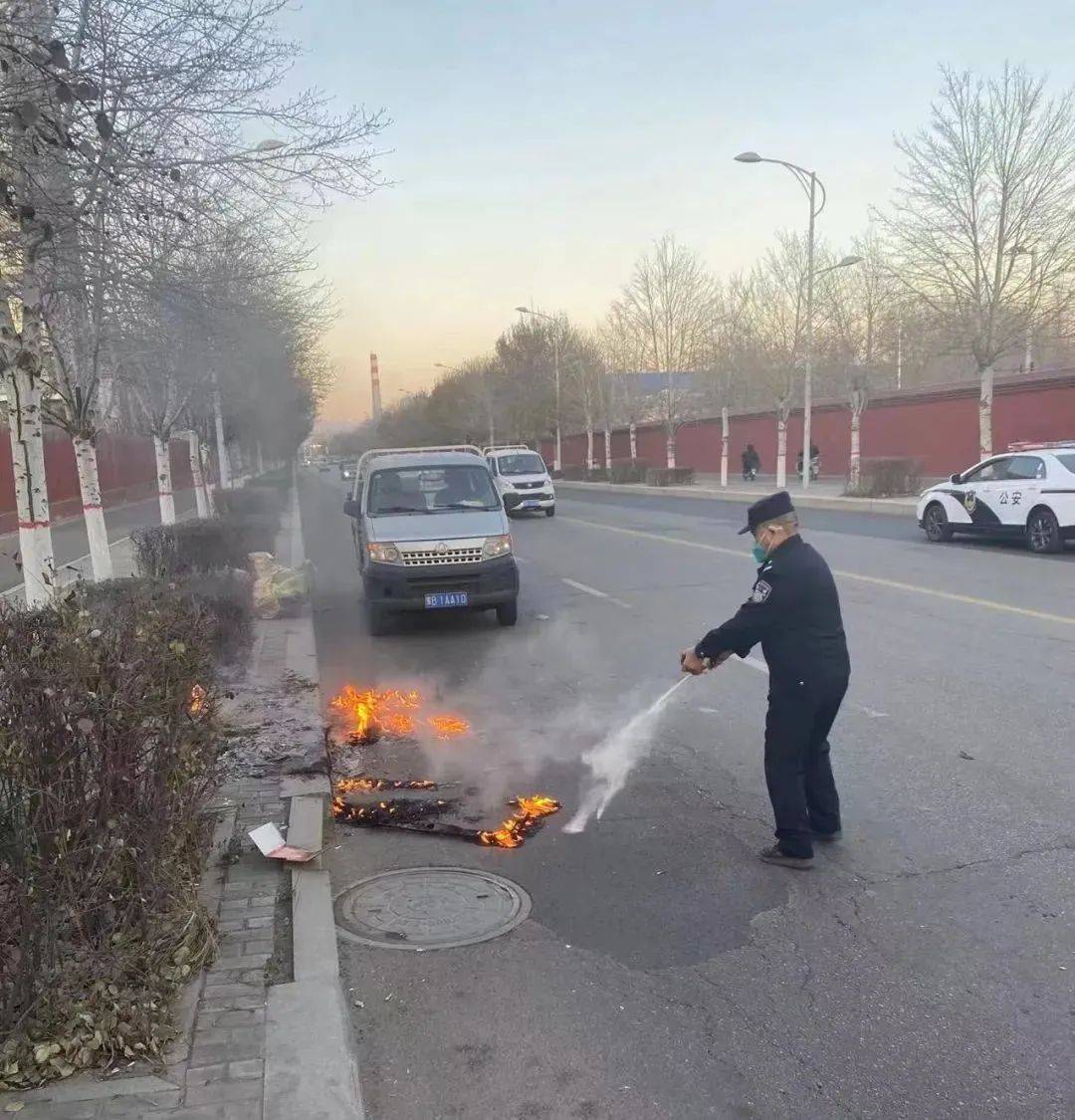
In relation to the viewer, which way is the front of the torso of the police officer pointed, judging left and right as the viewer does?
facing to the left of the viewer

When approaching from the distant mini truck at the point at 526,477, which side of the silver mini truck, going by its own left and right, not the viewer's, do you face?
back

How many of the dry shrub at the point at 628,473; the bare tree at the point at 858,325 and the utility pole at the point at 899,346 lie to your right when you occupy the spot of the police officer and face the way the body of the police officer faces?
3

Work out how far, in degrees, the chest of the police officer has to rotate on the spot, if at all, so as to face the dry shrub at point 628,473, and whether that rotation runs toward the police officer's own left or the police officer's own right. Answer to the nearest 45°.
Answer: approximately 90° to the police officer's own right

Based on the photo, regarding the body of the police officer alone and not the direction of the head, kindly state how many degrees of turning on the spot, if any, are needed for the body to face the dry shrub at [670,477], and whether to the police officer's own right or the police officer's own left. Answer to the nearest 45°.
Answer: approximately 90° to the police officer's own right

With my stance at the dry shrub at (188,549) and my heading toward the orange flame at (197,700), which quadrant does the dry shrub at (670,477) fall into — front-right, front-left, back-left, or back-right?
back-left

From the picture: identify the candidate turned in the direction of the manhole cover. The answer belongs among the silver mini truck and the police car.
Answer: the silver mini truck

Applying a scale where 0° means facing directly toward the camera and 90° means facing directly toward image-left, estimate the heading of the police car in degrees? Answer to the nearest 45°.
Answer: approximately 135°

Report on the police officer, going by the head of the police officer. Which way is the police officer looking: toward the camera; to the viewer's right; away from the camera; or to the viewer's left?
to the viewer's left

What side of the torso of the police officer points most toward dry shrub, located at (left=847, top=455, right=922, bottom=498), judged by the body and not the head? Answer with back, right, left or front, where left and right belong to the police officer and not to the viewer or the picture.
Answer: right

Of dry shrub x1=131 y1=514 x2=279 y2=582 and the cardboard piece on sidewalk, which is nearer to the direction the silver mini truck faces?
the cardboard piece on sidewalk

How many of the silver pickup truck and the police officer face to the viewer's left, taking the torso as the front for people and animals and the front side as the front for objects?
1

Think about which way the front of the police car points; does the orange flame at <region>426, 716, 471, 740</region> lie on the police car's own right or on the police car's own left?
on the police car's own left
